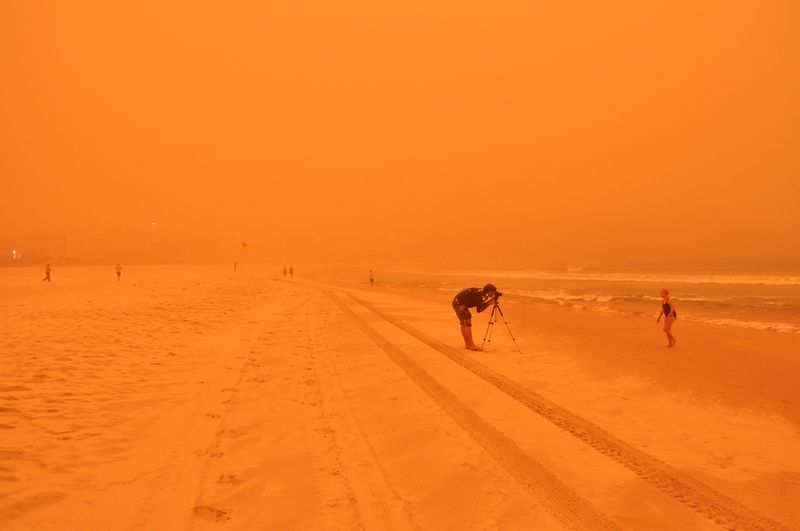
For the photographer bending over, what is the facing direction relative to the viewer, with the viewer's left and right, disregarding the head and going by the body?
facing to the right of the viewer
